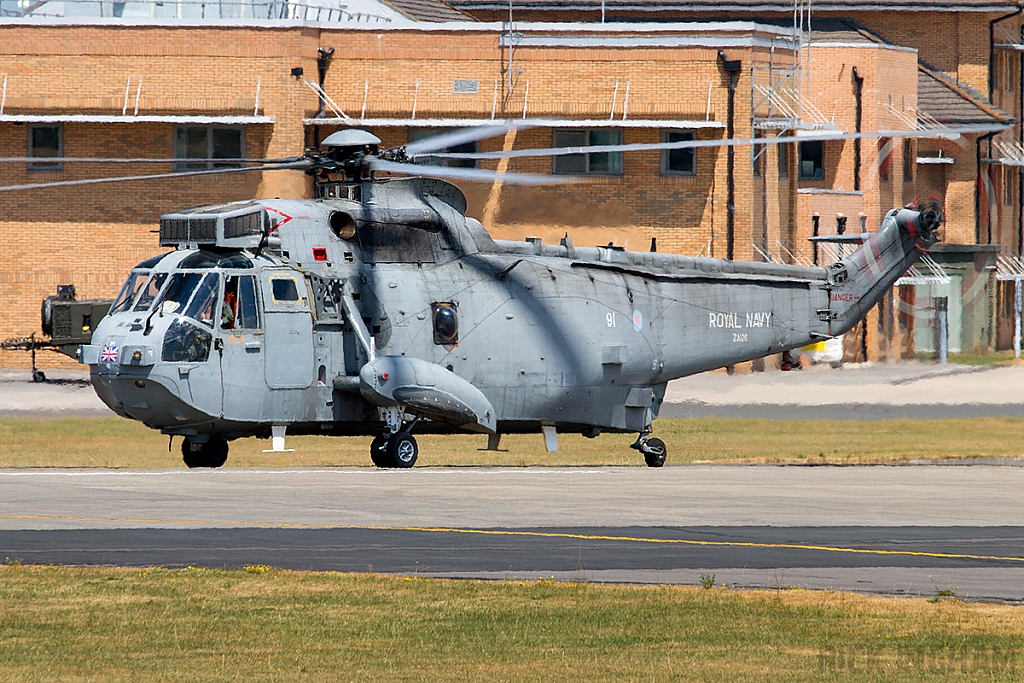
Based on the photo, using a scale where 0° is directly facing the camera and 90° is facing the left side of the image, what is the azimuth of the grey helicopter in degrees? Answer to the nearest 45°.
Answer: approximately 45°
